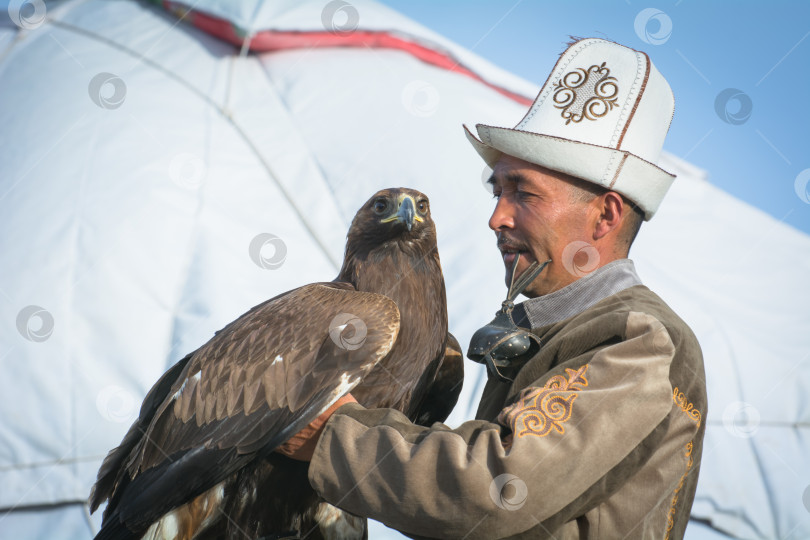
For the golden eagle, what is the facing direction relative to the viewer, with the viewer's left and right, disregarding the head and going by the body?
facing the viewer and to the right of the viewer

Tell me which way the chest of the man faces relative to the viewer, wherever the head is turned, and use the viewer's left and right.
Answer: facing to the left of the viewer
